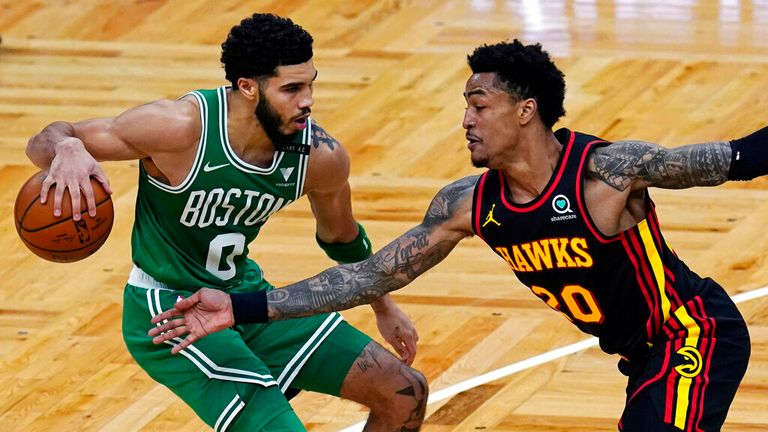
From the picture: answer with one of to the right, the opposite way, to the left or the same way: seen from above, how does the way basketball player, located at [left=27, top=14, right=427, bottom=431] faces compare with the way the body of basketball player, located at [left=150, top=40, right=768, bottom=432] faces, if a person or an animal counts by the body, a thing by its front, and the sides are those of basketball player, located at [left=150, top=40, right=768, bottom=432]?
to the left

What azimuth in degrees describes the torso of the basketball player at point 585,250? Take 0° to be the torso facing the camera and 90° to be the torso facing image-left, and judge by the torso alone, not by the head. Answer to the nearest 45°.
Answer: approximately 45°

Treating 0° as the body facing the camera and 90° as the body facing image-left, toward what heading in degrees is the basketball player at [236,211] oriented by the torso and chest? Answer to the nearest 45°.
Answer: approximately 315°

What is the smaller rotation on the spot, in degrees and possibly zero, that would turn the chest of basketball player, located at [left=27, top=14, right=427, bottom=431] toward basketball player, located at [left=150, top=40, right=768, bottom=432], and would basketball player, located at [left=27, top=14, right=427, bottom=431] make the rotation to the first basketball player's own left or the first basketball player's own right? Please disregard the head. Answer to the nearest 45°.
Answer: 0° — they already face them

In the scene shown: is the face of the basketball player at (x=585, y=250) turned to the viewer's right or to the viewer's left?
to the viewer's left

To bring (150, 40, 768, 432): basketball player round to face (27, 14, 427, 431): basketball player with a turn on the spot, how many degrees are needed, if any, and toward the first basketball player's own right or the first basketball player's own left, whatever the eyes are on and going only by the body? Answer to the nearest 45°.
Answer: approximately 45° to the first basketball player's own right
